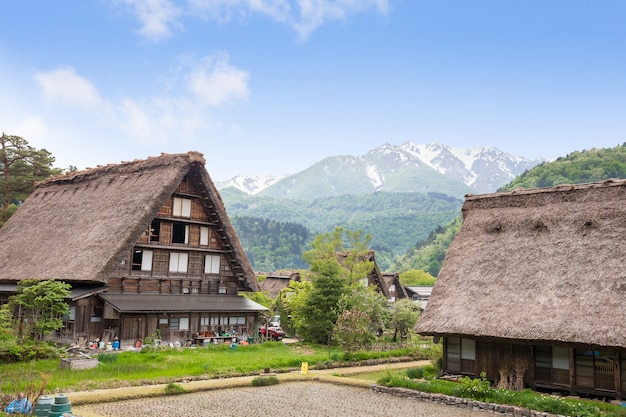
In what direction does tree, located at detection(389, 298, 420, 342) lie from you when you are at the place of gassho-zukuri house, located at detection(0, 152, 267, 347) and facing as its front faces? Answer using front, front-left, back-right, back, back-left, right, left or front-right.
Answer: front-left

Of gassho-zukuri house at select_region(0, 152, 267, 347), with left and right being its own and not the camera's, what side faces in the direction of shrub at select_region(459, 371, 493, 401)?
front

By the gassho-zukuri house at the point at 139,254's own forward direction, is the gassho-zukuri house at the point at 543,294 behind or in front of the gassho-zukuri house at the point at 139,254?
in front

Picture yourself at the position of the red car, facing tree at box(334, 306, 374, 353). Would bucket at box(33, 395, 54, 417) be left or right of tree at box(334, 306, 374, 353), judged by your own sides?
right

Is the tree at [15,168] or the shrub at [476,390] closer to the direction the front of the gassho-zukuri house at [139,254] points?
the shrub

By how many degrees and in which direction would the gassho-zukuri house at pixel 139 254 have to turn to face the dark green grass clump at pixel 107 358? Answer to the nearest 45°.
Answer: approximately 45° to its right

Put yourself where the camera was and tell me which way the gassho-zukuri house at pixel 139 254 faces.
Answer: facing the viewer and to the right of the viewer

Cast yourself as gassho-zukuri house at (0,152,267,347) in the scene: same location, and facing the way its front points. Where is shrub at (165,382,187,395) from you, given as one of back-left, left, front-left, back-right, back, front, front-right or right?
front-right

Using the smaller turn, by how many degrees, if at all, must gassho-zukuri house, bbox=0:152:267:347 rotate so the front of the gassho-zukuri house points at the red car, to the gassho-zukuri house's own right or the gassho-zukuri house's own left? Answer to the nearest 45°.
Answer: approximately 90° to the gassho-zukuri house's own left

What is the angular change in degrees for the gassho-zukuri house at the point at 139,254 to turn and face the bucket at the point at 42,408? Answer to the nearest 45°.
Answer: approximately 45° to its right
